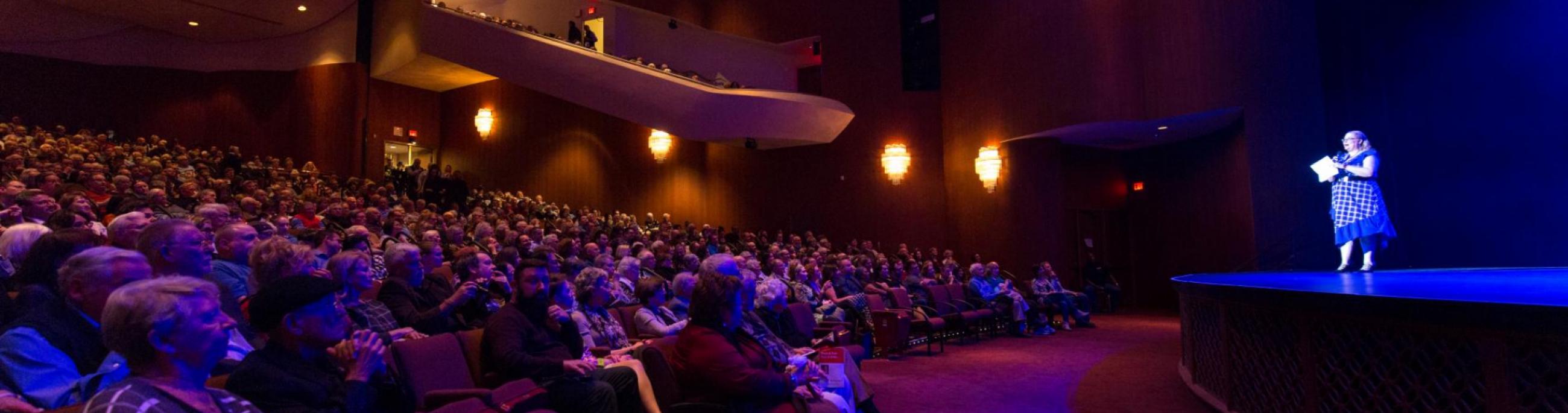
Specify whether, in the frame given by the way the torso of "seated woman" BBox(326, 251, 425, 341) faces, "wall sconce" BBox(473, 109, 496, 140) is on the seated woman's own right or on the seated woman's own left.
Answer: on the seated woman's own left

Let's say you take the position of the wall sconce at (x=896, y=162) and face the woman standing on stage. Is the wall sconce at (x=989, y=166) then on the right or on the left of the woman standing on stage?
left

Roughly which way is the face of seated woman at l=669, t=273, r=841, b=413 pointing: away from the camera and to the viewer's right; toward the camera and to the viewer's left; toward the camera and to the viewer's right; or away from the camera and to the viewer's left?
away from the camera and to the viewer's right

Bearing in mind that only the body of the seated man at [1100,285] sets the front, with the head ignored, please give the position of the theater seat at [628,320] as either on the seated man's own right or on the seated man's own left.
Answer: on the seated man's own right

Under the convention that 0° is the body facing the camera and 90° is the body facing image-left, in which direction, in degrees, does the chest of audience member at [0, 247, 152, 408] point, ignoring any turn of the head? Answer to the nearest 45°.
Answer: approximately 270°

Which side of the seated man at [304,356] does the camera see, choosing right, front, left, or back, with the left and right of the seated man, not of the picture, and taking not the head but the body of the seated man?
right

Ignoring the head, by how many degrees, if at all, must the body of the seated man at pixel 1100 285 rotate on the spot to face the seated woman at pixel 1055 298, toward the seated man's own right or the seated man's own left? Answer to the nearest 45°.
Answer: approximately 90° to the seated man's own right

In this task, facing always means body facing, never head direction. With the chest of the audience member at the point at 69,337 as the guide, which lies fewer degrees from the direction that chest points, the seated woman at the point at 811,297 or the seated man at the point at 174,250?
the seated woman

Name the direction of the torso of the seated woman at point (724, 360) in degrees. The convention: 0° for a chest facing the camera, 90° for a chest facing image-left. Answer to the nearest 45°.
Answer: approximately 270°

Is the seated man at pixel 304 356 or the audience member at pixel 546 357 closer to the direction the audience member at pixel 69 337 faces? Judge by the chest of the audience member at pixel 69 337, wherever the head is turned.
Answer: the audience member

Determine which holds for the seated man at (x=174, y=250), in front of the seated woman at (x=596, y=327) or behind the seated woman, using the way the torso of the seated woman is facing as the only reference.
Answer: behind

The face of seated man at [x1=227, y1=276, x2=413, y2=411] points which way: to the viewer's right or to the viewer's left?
to the viewer's right

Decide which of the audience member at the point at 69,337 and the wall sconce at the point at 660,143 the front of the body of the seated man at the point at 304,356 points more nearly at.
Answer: the wall sconce
